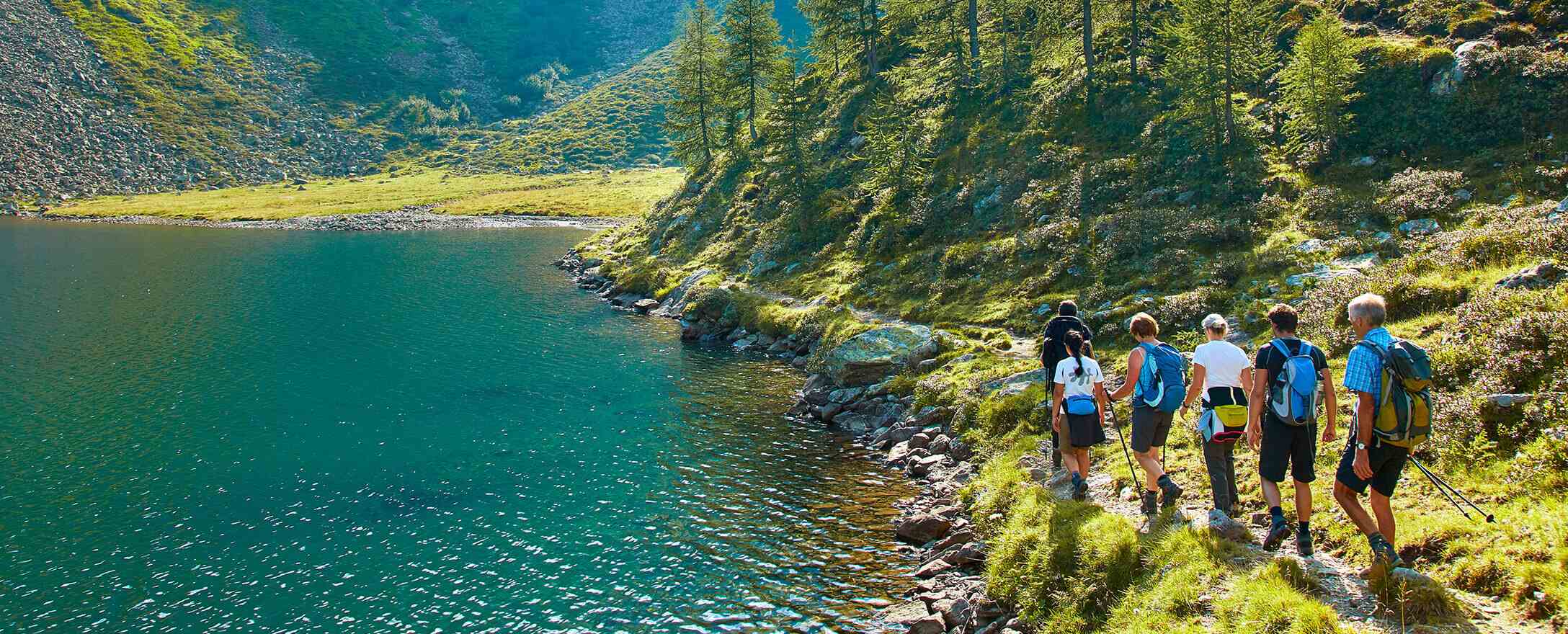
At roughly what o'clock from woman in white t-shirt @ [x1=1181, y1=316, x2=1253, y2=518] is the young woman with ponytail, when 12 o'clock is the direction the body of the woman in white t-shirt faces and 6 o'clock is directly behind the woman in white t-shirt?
The young woman with ponytail is roughly at 12 o'clock from the woman in white t-shirt.

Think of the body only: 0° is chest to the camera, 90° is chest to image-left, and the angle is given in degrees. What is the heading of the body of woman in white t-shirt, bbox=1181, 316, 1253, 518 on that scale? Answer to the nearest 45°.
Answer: approximately 135°

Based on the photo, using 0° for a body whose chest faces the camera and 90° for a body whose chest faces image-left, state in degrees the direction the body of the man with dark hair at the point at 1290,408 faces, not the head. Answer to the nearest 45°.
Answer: approximately 180°

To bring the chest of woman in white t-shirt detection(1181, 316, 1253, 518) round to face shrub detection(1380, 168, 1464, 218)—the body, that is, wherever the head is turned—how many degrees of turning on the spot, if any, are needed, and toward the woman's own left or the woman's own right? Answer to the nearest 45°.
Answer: approximately 45° to the woman's own right

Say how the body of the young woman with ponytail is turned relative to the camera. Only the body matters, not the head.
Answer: away from the camera

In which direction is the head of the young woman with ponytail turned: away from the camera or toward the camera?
away from the camera

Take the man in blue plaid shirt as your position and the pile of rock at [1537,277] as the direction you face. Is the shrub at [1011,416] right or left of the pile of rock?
left

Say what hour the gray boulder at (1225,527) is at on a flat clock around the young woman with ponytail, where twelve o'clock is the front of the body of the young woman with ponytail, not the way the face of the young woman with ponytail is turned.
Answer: The gray boulder is roughly at 4 o'clock from the young woman with ponytail.

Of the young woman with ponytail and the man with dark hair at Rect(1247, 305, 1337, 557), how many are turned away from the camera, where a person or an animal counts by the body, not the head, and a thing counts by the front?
2

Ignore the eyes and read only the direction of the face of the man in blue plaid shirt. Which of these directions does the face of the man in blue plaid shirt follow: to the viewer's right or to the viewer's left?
to the viewer's left

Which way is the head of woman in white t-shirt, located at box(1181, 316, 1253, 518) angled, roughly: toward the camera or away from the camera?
away from the camera

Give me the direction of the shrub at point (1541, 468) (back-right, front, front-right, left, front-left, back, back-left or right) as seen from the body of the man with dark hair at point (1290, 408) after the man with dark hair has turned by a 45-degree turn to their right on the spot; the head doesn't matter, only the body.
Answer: front
